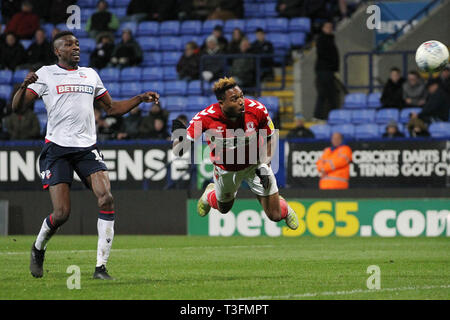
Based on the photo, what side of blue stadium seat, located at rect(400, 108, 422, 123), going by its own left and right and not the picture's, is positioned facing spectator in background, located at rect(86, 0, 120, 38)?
right

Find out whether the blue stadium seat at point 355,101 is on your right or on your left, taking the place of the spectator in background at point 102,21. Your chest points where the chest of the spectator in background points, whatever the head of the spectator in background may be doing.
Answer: on your left

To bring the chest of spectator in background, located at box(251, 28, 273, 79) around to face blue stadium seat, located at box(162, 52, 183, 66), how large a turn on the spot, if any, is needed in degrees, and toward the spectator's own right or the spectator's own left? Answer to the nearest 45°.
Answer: approximately 135° to the spectator's own right

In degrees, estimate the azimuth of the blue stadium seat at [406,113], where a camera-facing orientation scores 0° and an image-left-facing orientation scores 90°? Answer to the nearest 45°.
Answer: approximately 0°

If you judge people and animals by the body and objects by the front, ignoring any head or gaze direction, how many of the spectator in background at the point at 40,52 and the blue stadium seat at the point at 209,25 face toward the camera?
2
